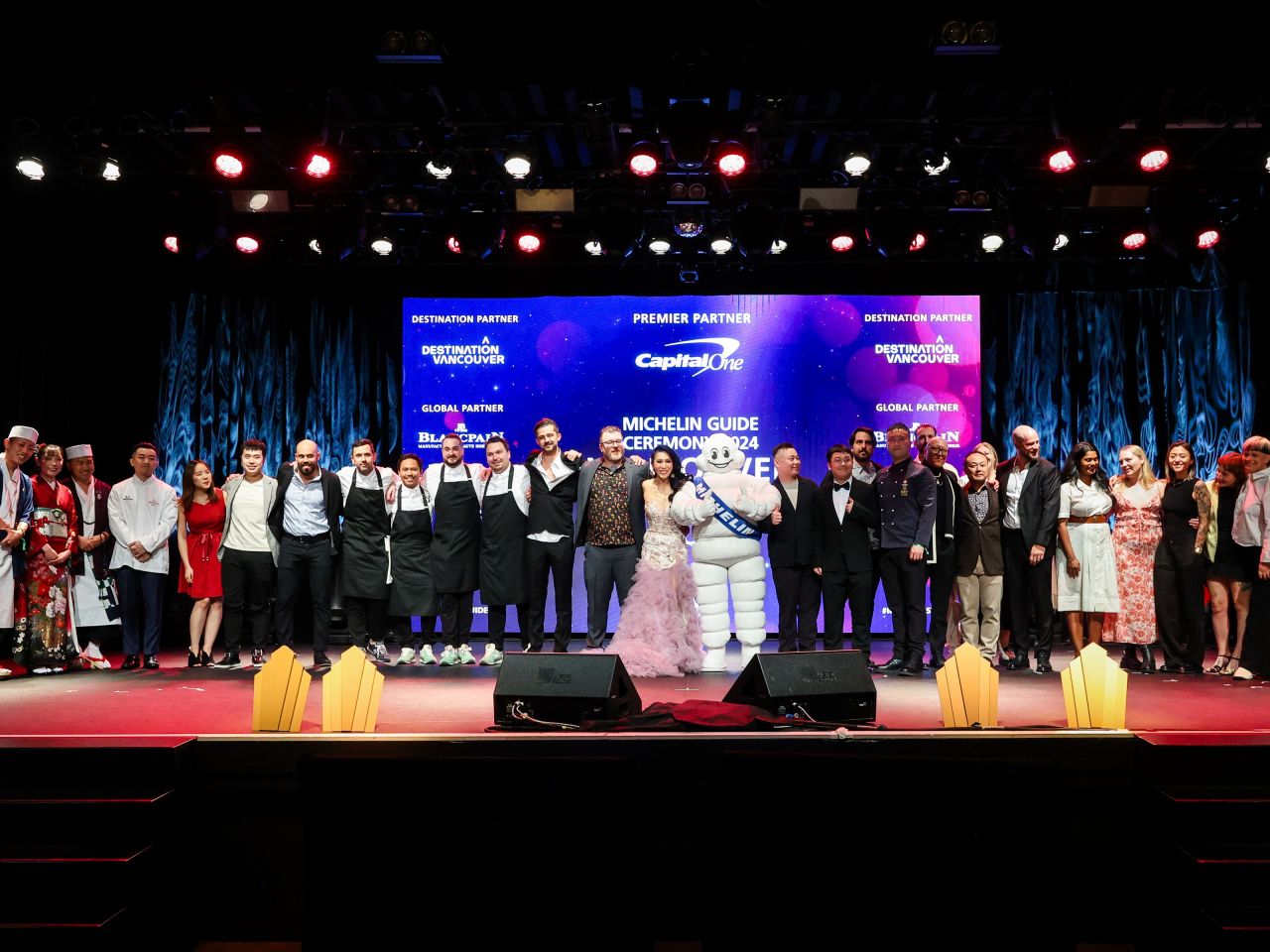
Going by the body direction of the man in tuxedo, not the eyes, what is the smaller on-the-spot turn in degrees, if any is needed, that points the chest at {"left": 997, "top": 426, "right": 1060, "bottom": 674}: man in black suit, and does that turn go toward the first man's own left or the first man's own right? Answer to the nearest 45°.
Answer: approximately 90° to the first man's own left

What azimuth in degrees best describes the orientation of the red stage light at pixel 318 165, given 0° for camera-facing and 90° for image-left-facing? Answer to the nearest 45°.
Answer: approximately 0°

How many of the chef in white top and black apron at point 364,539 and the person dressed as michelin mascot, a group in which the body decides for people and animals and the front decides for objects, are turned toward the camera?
2
